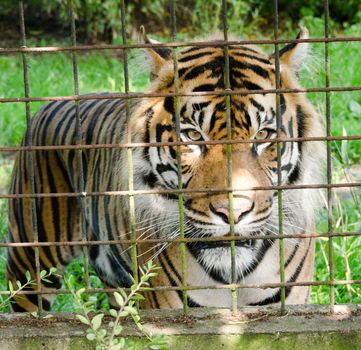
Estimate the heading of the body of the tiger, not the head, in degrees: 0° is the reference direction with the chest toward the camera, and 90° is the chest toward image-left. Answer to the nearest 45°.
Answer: approximately 315°

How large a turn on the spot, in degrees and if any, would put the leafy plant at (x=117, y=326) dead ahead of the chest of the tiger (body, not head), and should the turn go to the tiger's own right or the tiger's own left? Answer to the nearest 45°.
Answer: approximately 90° to the tiger's own right
